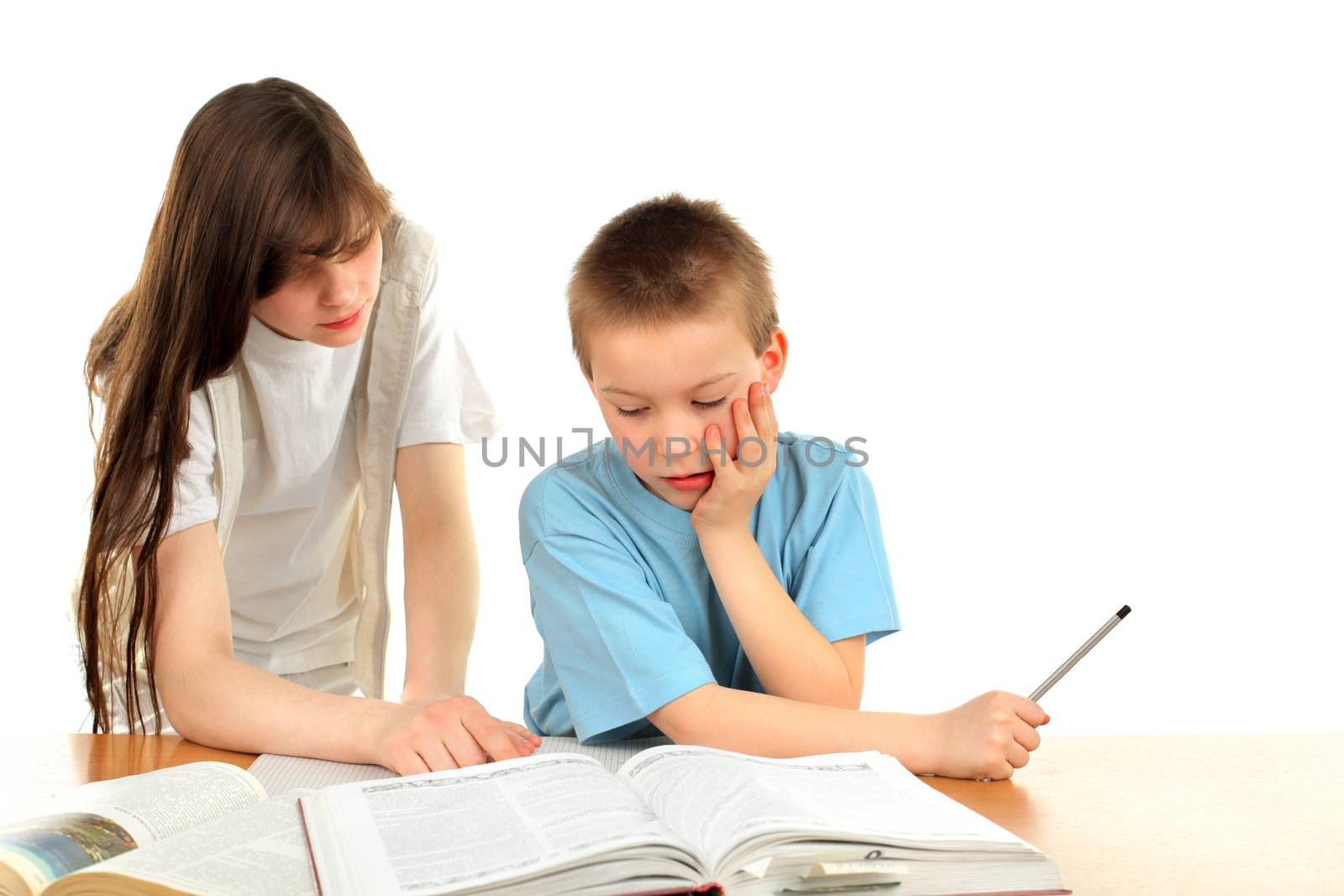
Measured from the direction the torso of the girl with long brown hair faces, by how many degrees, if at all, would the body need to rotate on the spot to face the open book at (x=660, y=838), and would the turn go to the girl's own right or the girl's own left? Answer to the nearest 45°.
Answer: approximately 45° to the girl's own left

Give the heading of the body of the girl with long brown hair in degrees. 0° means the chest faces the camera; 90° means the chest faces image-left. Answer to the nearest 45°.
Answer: approximately 315°

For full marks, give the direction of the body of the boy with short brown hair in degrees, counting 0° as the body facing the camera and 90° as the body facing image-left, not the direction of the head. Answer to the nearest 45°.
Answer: approximately 0°

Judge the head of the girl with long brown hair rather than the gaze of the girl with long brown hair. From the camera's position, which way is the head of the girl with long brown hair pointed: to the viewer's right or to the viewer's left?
to the viewer's right

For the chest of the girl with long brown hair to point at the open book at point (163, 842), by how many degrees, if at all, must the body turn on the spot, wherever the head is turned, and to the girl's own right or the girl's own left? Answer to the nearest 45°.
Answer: approximately 45° to the girl's own right
